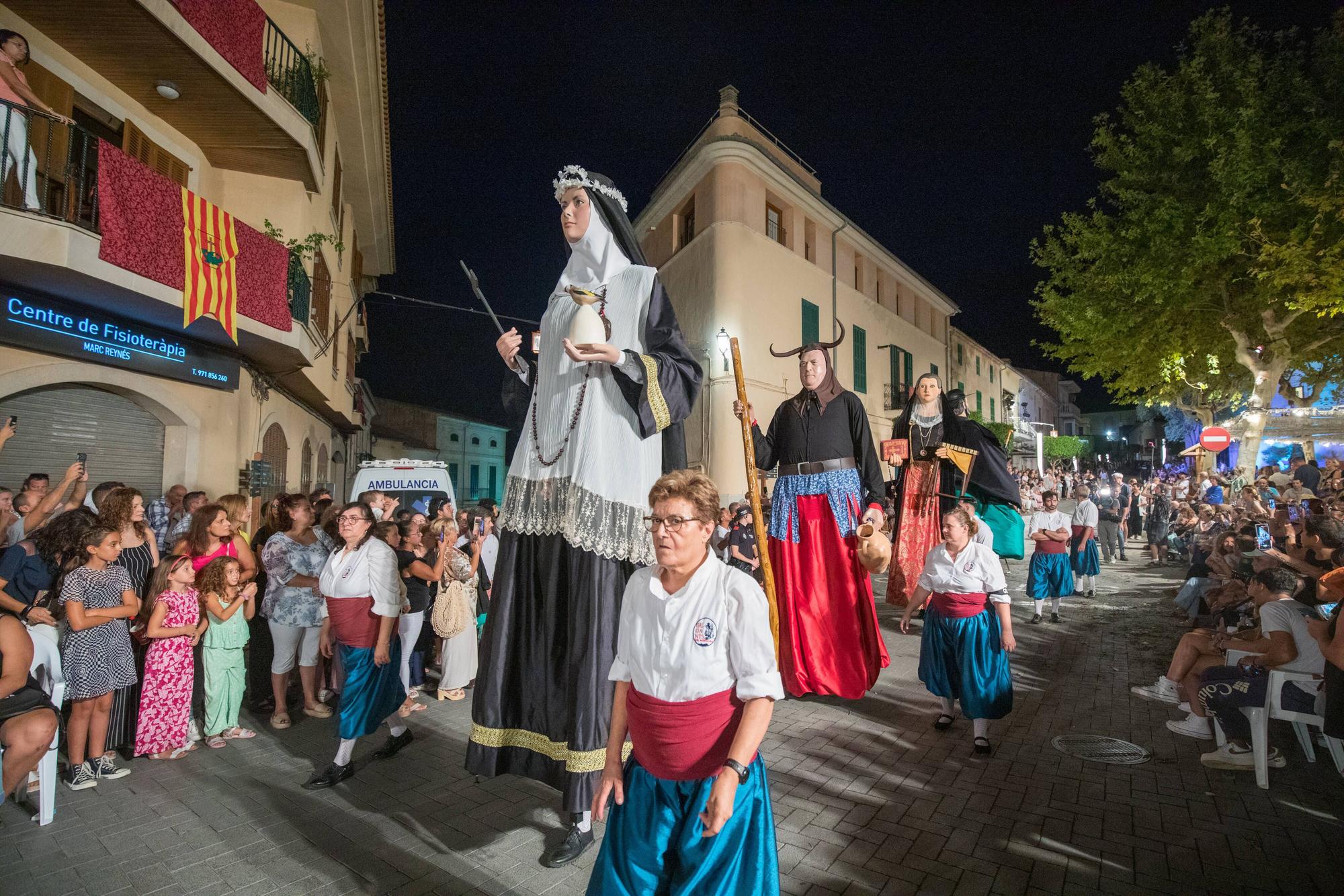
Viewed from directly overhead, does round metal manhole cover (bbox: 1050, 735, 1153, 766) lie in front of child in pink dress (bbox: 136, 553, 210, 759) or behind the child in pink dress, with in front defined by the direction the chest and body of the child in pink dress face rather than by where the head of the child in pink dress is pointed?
in front

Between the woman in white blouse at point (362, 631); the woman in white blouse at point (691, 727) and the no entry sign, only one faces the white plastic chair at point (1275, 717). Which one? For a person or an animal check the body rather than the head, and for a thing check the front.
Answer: the no entry sign

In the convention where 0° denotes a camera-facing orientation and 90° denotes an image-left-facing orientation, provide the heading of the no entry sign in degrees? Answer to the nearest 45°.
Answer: approximately 0°

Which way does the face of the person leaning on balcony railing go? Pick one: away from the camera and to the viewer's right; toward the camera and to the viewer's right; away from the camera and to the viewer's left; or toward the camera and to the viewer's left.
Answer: toward the camera and to the viewer's right

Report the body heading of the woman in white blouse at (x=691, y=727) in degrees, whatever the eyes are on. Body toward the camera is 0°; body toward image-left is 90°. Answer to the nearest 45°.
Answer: approximately 45°

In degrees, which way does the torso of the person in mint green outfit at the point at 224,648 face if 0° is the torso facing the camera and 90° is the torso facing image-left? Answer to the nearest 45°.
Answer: approximately 315°

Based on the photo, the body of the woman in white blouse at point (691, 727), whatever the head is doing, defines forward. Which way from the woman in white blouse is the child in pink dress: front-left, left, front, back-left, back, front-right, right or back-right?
right

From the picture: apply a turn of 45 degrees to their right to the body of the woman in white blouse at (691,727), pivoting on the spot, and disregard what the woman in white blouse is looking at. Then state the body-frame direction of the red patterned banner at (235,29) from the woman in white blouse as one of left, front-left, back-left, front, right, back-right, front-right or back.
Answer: front-right

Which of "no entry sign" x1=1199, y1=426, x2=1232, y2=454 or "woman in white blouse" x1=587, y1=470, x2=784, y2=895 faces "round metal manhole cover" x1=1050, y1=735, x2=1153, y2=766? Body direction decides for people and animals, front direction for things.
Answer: the no entry sign

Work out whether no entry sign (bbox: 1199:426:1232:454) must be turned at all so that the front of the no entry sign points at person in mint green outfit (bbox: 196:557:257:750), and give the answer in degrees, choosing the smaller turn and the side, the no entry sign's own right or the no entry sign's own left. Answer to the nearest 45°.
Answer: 0° — it already faces them
